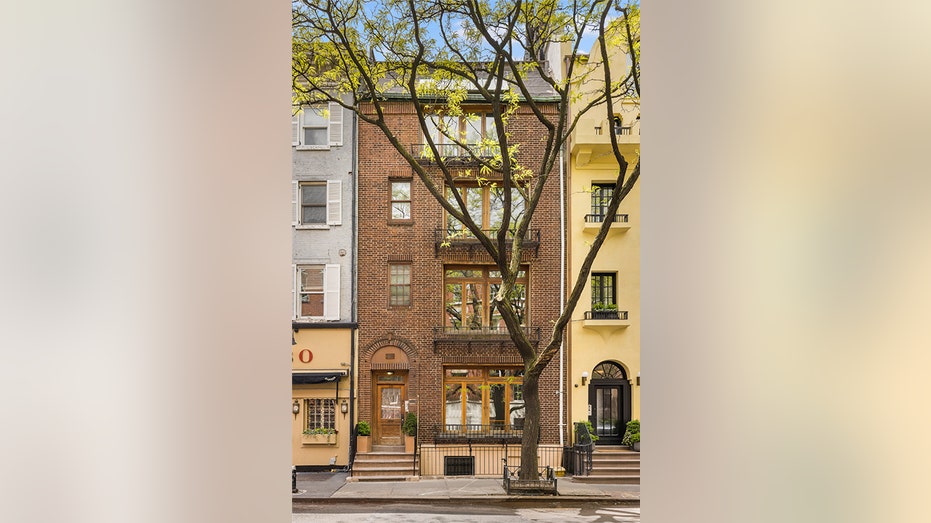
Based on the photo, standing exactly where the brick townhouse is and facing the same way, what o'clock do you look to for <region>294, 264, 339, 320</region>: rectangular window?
The rectangular window is roughly at 3 o'clock from the brick townhouse.

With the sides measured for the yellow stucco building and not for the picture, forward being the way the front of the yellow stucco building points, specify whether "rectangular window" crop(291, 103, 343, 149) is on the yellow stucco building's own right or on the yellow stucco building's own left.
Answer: on the yellow stucco building's own right

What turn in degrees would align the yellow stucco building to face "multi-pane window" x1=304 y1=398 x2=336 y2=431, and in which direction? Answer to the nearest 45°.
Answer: approximately 90° to its right

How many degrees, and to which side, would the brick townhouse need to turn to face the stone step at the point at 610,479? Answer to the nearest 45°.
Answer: approximately 45° to its left

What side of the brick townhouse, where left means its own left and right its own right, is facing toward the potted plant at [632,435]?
left

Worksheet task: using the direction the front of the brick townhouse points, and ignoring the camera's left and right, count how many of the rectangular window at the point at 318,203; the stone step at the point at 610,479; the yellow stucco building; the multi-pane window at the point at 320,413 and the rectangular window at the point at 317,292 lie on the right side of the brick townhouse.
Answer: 3

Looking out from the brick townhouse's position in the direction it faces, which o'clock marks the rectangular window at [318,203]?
The rectangular window is roughly at 3 o'clock from the brick townhouse.

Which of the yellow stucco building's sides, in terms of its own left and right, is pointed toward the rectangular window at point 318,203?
right

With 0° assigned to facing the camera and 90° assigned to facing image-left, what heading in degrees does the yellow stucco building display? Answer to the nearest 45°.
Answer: approximately 0°

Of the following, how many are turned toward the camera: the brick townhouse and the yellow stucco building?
2
